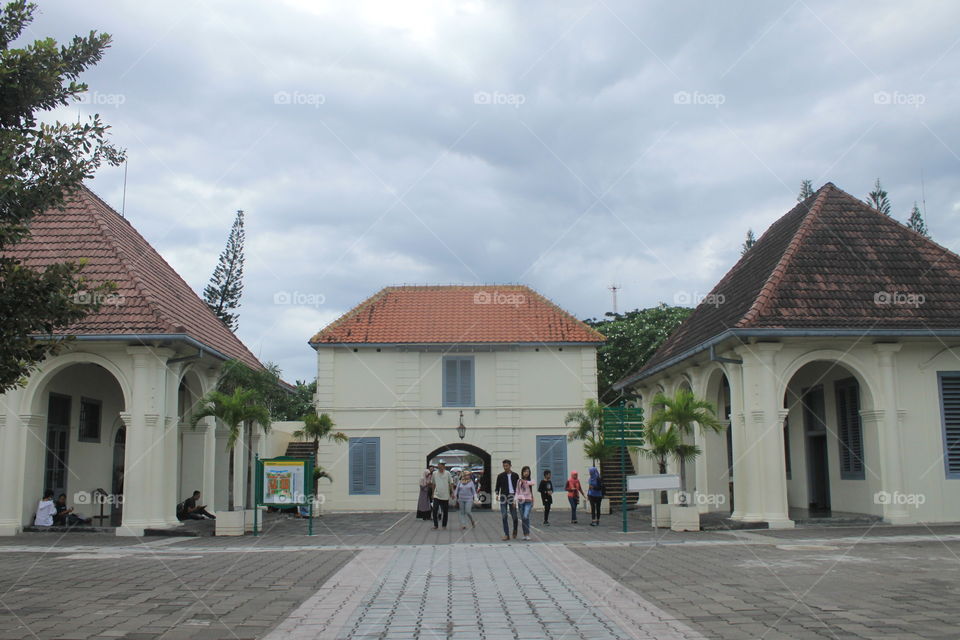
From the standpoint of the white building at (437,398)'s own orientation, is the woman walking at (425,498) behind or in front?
in front

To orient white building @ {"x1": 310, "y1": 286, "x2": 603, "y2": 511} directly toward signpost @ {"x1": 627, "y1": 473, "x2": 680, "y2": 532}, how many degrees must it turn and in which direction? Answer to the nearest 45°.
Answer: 0° — it already faces it

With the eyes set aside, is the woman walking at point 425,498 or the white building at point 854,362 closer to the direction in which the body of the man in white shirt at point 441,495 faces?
the white building

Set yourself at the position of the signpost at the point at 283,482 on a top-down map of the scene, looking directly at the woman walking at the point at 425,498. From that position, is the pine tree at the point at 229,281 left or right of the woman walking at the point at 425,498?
left

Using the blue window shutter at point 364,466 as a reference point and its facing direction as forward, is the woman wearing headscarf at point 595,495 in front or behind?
in front

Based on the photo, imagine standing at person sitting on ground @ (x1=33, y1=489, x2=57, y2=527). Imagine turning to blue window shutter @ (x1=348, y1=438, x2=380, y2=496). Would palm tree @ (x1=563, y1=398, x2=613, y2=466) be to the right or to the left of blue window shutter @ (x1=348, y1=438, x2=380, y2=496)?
right

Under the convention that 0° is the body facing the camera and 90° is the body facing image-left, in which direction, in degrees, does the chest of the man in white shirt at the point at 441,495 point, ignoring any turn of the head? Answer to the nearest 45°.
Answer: approximately 0°

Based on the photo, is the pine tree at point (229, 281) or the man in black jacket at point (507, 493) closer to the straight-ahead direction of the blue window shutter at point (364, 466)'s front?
the man in black jacket
